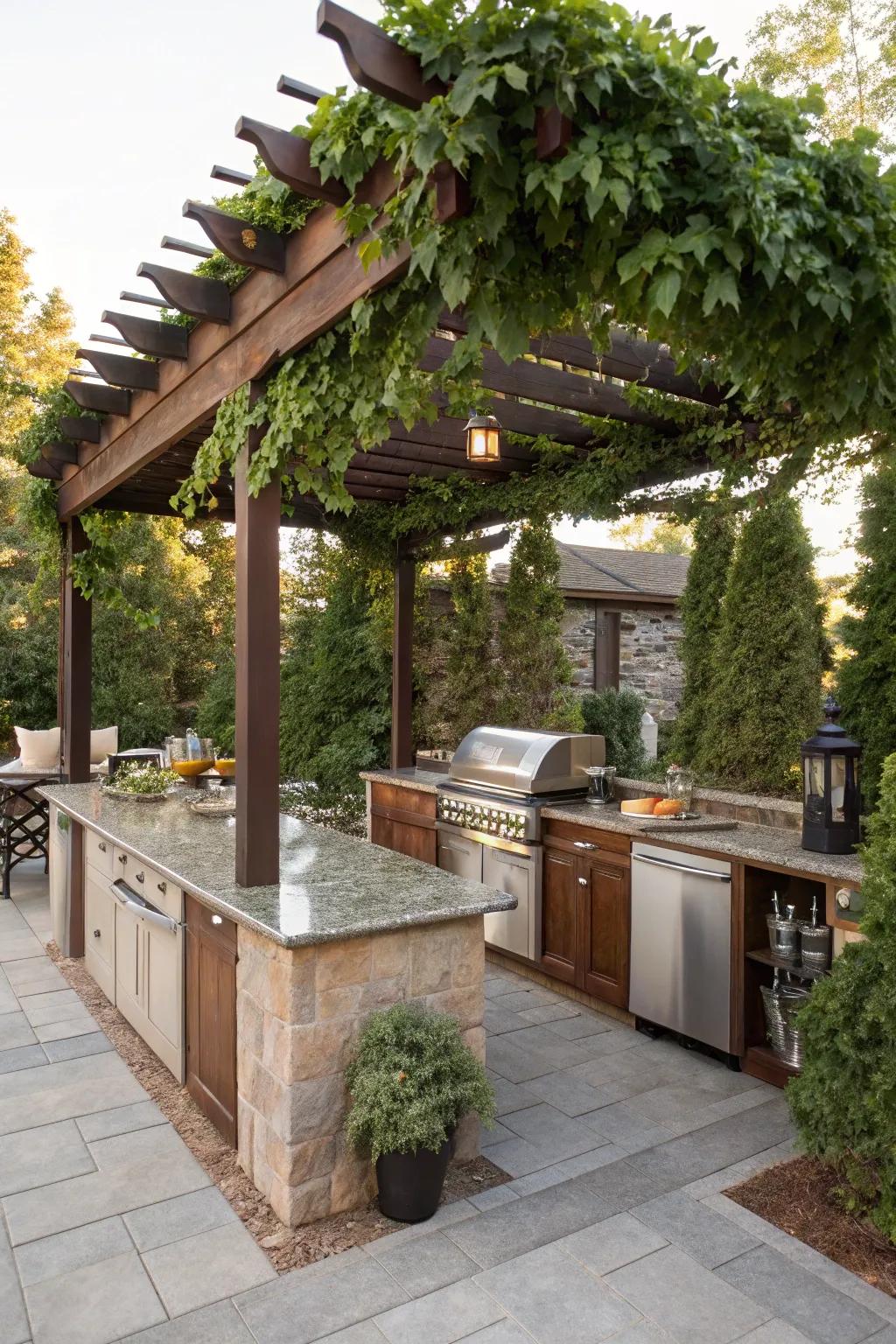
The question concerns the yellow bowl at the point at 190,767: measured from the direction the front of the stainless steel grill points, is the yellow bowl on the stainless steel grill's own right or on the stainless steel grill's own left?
on the stainless steel grill's own right

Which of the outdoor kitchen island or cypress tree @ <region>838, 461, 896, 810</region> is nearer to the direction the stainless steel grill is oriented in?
the outdoor kitchen island

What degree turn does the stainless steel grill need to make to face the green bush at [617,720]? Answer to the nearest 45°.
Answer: approximately 135° to its right

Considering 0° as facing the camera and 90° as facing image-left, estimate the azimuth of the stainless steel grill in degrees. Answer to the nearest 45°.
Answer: approximately 45°

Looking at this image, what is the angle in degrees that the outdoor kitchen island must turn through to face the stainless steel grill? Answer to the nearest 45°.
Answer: approximately 180°

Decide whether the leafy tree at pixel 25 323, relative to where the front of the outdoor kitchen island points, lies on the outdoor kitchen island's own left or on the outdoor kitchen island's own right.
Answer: on the outdoor kitchen island's own right

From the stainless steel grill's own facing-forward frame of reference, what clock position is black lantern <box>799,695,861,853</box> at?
The black lantern is roughly at 9 o'clock from the stainless steel grill.

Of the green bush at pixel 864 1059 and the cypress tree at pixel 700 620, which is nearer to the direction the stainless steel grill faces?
the green bush

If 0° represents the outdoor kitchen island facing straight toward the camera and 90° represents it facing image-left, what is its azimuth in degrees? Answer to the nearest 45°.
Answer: approximately 45°

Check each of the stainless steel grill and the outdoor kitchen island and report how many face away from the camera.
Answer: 0

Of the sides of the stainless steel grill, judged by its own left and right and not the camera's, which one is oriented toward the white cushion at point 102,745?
right

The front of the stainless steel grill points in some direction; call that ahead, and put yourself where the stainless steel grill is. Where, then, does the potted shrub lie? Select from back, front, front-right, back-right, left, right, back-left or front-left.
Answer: front-left

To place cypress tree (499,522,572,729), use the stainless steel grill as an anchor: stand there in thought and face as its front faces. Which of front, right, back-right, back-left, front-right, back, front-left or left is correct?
back-right
